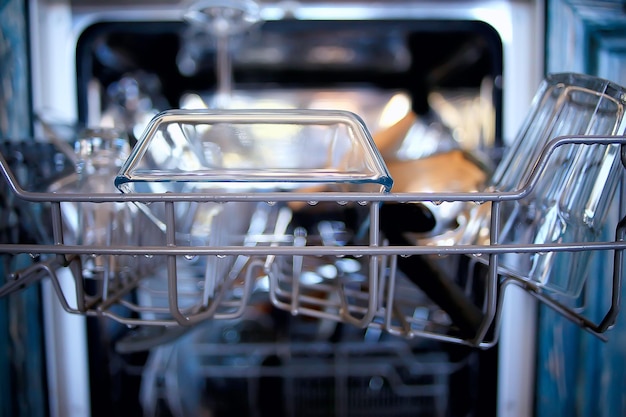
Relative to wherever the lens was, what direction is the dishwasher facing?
facing the viewer
